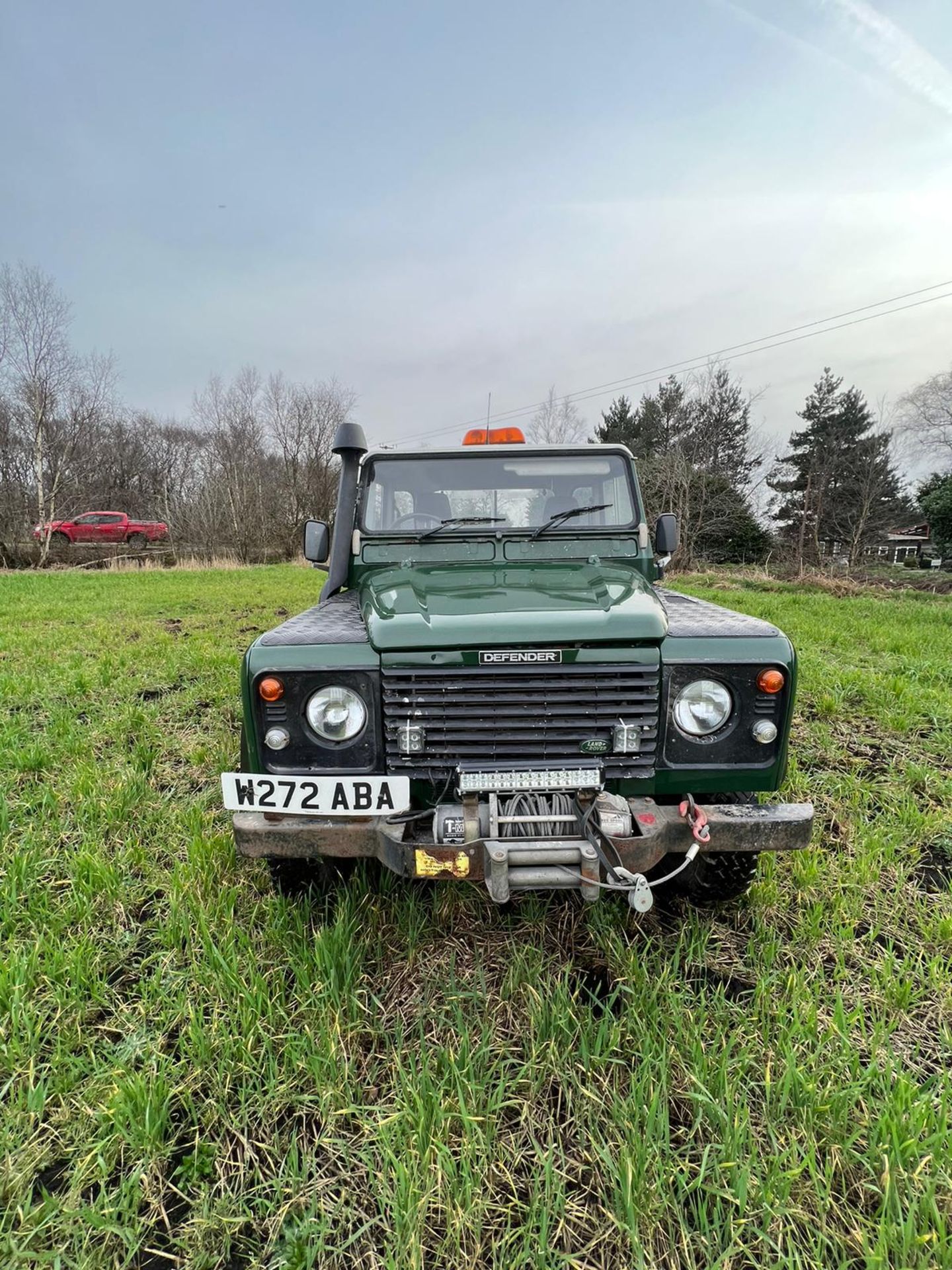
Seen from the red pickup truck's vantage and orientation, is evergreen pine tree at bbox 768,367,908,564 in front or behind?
behind

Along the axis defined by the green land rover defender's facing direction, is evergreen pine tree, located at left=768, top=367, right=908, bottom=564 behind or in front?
behind

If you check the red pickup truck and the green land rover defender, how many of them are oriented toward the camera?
1

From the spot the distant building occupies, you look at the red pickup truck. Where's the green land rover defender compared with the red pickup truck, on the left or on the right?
left

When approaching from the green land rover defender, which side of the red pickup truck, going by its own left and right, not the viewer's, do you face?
left

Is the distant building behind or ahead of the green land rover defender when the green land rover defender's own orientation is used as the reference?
behind

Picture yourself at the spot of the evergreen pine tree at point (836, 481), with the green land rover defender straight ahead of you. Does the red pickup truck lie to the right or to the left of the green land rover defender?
right

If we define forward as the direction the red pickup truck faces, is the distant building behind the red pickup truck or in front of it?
behind

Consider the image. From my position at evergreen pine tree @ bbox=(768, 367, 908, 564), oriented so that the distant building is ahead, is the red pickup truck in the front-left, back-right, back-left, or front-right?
back-left

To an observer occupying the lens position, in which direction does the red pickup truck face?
facing to the left of the viewer

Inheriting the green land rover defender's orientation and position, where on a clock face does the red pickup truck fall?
The red pickup truck is roughly at 5 o'clock from the green land rover defender.
